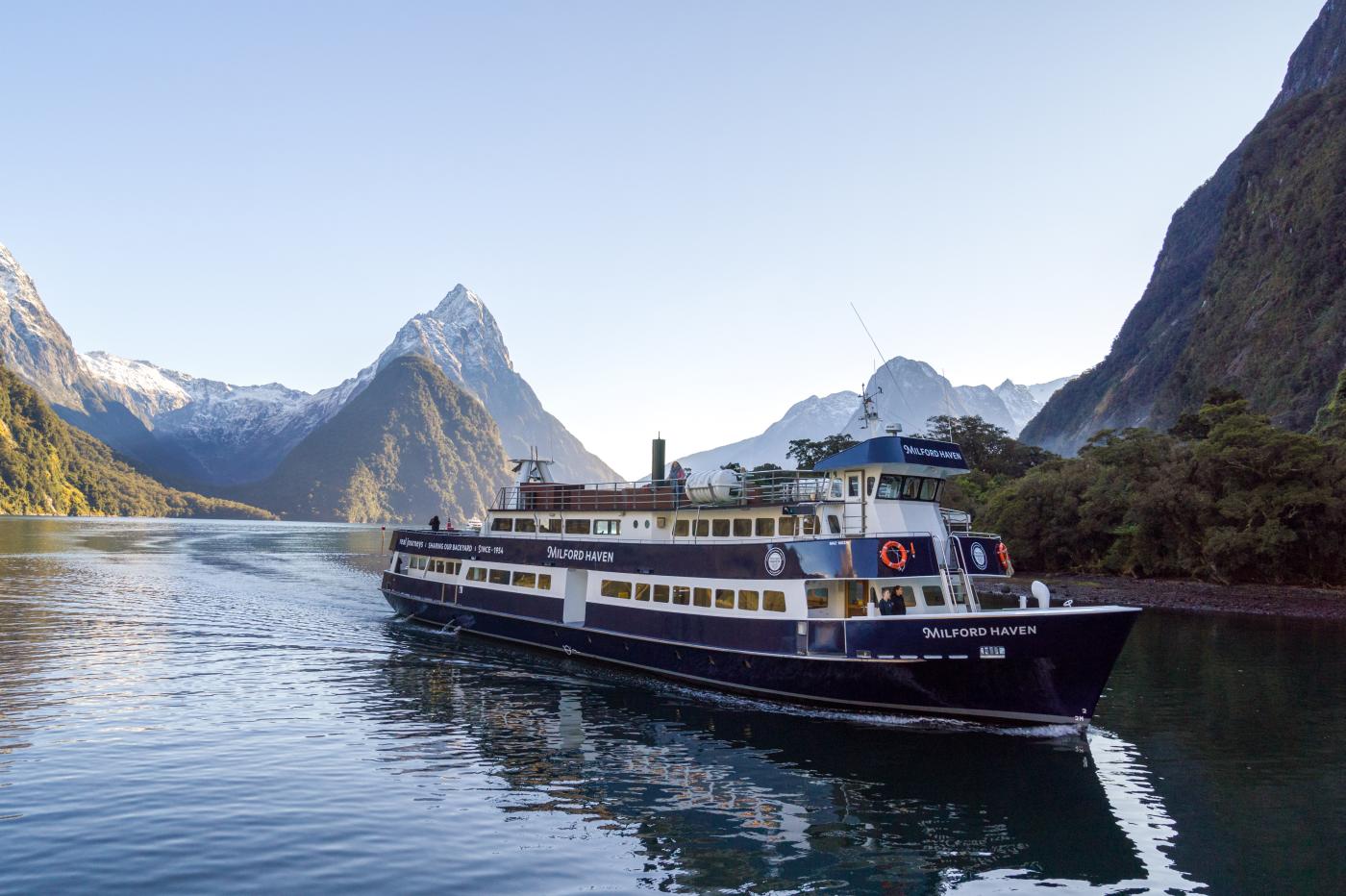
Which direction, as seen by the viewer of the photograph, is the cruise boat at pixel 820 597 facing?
facing the viewer and to the right of the viewer
